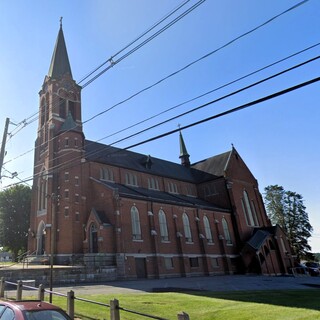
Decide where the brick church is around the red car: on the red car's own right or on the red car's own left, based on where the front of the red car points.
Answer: on the red car's own right

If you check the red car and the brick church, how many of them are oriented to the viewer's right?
0

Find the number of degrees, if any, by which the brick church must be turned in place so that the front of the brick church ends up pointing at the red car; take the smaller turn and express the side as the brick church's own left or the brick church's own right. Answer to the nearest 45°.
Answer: approximately 45° to the brick church's own left

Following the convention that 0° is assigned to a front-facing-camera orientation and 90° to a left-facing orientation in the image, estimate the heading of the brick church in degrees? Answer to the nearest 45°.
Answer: approximately 45°

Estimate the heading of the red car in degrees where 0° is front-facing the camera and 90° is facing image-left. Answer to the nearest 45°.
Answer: approximately 135°

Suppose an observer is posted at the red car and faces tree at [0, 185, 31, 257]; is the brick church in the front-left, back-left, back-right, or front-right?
front-right

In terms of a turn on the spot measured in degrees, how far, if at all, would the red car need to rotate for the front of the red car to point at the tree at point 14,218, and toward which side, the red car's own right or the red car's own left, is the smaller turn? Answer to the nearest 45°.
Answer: approximately 45° to the red car's own right
